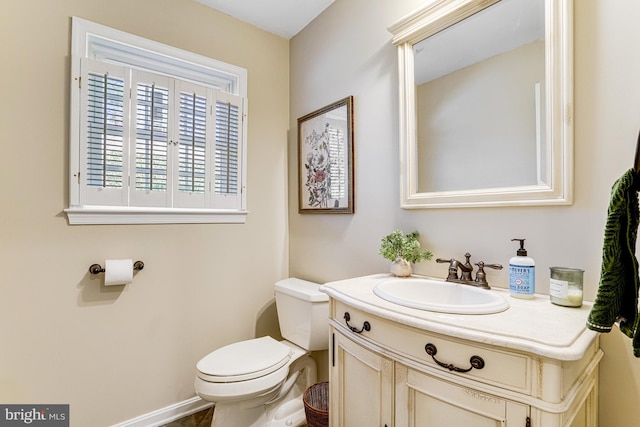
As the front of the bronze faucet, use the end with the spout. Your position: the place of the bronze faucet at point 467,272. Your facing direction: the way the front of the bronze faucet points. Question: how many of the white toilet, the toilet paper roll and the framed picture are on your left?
0

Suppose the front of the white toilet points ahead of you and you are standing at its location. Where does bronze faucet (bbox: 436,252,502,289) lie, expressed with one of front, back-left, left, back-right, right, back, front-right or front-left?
left

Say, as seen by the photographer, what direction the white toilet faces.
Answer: facing the viewer and to the left of the viewer

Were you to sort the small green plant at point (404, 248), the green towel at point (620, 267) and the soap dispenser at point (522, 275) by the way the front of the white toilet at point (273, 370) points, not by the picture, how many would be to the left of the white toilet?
3

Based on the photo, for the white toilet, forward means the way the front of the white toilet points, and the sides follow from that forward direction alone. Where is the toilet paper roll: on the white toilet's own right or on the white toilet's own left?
on the white toilet's own right

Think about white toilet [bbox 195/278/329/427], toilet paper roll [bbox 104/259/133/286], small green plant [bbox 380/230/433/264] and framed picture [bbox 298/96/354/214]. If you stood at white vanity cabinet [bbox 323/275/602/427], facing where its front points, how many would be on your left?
0

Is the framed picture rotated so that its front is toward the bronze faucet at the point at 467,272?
no

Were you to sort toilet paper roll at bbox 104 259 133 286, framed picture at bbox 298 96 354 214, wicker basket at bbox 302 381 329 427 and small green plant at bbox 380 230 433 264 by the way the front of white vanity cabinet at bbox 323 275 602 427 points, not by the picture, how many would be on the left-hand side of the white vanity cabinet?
0

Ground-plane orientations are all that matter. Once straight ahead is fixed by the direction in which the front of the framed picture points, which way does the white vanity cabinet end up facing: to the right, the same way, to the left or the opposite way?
the same way

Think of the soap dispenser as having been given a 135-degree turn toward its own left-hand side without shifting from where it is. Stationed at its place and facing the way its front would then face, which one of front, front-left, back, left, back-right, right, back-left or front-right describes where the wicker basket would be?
back

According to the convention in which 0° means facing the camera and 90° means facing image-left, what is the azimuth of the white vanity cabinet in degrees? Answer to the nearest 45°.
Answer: approximately 45°

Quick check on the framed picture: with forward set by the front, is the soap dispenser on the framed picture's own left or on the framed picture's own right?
on the framed picture's own left

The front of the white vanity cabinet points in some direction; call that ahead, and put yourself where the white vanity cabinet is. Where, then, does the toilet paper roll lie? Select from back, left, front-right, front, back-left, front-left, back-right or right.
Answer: front-right

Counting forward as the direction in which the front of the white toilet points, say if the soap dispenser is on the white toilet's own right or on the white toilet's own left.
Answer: on the white toilet's own left

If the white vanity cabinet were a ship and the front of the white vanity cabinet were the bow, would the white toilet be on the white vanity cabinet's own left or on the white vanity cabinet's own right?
on the white vanity cabinet's own right

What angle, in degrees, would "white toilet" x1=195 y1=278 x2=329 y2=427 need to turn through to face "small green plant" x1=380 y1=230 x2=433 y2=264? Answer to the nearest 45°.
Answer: approximately 90° to its left

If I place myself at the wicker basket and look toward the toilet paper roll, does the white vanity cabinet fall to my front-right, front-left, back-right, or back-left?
back-left

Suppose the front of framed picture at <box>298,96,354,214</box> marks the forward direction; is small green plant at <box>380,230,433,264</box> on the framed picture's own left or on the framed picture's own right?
on the framed picture's own left

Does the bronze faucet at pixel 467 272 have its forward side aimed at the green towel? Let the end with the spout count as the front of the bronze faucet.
no
